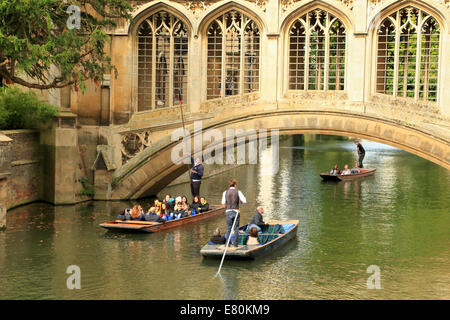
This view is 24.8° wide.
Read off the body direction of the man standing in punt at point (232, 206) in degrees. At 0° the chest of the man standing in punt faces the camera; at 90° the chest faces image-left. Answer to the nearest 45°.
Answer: approximately 180°

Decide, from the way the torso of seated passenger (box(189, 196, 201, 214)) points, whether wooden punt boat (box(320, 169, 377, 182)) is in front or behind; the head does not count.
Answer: behind

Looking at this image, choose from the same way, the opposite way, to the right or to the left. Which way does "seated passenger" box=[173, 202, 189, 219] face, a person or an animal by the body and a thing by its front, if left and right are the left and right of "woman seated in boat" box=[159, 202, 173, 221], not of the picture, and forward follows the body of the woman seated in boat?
the same way

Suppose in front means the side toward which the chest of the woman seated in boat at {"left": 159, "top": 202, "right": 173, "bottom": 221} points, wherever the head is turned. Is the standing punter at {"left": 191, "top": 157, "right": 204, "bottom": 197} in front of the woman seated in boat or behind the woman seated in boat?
behind

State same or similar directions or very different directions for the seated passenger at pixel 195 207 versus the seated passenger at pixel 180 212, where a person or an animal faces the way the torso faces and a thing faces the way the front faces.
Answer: same or similar directions

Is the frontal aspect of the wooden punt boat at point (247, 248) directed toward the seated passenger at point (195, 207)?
no

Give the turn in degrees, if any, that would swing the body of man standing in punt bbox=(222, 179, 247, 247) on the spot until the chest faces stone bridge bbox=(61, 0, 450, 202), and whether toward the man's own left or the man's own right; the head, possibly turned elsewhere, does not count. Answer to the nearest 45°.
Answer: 0° — they already face it

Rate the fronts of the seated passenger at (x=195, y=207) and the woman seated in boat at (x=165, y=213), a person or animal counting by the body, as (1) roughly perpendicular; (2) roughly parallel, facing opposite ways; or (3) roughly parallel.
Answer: roughly parallel

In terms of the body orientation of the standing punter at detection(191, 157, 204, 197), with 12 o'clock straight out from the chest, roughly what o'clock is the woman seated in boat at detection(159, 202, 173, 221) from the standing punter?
The woman seated in boat is roughly at 11 o'clock from the standing punter.

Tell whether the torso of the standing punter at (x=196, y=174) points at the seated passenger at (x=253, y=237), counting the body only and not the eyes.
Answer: no

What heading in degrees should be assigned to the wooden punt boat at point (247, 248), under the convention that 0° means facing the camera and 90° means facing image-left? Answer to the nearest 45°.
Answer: approximately 225°

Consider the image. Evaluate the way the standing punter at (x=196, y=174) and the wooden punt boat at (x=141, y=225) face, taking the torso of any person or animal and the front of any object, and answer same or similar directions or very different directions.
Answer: same or similar directions

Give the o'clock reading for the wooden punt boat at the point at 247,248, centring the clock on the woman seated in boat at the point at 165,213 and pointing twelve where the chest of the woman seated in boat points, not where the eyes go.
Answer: The wooden punt boat is roughly at 10 o'clock from the woman seated in boat.

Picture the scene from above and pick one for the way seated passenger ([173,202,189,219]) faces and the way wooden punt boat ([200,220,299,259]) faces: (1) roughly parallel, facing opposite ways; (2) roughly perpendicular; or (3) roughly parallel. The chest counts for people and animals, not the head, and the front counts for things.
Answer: roughly parallel, facing opposite ways

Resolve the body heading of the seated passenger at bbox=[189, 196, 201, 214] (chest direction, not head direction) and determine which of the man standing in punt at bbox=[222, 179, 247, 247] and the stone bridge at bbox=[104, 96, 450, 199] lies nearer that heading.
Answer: the man standing in punt

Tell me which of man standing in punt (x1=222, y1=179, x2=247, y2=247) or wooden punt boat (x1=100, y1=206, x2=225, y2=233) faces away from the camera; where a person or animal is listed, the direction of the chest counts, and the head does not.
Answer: the man standing in punt

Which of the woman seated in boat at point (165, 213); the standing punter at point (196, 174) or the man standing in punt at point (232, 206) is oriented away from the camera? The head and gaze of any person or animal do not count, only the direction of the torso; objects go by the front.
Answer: the man standing in punt
